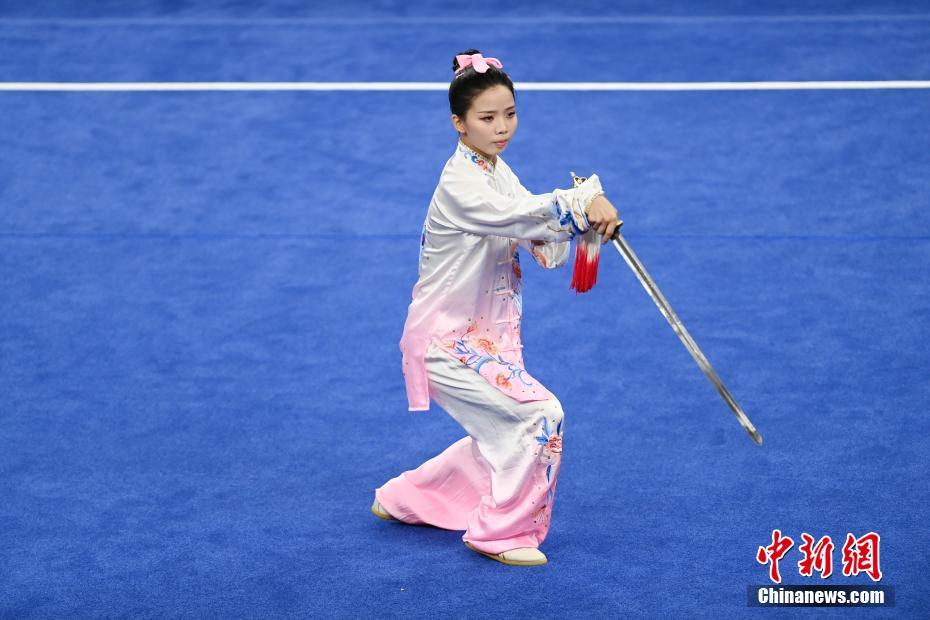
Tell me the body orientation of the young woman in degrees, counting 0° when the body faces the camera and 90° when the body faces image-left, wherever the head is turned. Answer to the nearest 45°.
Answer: approximately 315°

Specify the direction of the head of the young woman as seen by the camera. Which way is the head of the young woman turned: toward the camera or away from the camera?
toward the camera
